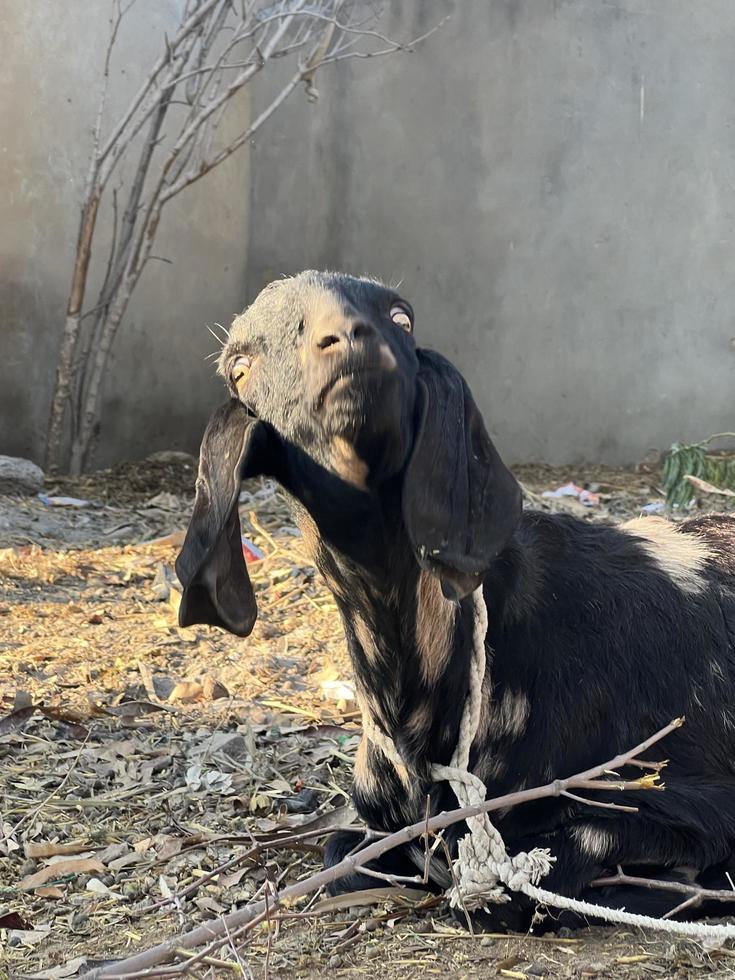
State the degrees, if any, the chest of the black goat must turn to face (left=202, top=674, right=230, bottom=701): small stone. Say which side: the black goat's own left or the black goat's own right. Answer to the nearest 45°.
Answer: approximately 90° to the black goat's own right

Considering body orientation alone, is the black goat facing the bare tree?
no

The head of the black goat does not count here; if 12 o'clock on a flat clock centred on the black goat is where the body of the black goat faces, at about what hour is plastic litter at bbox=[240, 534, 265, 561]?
The plastic litter is roughly at 4 o'clock from the black goat.

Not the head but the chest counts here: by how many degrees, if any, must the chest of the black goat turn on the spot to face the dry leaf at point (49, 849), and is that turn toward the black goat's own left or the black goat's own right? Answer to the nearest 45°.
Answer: approximately 45° to the black goat's own right

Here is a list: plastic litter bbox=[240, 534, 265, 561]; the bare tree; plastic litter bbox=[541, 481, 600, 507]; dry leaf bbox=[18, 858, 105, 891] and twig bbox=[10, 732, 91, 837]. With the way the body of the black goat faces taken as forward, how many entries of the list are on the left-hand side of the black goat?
0

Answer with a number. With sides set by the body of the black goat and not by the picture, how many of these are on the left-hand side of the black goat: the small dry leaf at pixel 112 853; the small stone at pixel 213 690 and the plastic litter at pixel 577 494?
0

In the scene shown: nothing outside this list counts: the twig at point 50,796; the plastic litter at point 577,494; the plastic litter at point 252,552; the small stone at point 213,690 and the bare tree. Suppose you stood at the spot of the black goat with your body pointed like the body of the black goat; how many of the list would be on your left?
0

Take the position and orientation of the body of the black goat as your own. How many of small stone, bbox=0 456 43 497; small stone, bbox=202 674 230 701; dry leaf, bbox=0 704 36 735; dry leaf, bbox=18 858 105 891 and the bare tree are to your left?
0

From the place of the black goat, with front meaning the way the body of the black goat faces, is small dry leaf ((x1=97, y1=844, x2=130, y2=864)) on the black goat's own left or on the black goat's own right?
on the black goat's own right

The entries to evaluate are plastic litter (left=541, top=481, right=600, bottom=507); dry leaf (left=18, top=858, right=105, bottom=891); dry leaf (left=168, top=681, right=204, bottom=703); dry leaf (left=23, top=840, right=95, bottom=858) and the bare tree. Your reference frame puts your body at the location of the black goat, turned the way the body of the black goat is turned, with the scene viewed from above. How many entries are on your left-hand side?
0

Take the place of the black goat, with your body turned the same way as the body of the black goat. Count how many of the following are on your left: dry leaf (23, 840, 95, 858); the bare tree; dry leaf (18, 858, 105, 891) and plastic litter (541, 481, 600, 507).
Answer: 0

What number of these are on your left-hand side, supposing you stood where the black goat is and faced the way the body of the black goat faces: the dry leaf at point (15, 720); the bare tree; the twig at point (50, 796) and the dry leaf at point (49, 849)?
0

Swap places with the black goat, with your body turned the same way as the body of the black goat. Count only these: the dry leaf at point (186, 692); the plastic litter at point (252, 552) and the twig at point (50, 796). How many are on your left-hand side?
0

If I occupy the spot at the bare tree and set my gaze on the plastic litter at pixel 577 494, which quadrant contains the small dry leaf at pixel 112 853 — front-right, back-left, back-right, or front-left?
front-right

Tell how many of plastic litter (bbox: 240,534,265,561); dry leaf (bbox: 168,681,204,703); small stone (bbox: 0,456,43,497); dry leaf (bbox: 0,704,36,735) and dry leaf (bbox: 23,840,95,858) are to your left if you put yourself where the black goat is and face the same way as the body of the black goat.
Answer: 0

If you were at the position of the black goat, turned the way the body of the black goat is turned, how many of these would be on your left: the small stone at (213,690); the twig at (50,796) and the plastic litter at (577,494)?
0

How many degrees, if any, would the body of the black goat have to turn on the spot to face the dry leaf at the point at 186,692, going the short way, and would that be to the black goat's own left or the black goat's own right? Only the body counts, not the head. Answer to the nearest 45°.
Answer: approximately 90° to the black goat's own right

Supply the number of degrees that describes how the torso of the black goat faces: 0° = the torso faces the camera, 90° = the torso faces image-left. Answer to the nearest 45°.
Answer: approximately 45°
